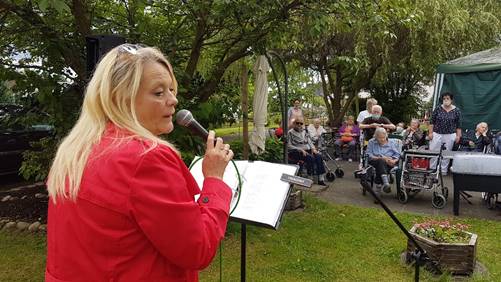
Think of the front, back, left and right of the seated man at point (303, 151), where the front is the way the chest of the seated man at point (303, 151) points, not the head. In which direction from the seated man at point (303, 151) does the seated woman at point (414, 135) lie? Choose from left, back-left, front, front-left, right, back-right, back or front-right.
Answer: left

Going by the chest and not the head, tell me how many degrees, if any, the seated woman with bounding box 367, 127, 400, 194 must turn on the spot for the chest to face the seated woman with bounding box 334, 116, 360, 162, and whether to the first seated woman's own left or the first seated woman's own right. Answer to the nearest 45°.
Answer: approximately 180°

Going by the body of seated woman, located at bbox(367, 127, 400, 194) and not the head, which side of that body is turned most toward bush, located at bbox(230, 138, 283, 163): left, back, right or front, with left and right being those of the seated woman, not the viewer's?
right

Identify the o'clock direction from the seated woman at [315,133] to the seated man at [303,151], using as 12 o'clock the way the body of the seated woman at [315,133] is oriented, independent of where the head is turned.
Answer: the seated man at [303,151] is roughly at 12 o'clock from the seated woman at [315,133].

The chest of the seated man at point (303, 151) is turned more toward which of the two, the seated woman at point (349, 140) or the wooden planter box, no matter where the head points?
the wooden planter box

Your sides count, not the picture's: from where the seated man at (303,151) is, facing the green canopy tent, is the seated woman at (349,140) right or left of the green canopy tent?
left

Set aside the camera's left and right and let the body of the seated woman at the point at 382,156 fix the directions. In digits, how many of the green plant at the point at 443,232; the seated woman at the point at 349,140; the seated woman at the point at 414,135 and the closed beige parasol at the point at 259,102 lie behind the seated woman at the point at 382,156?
2

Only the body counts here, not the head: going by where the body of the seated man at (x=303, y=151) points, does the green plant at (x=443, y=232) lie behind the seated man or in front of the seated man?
in front

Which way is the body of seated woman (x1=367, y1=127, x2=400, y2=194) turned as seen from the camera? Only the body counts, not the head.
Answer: toward the camera

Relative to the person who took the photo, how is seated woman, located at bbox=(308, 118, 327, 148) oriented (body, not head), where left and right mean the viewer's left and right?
facing the viewer

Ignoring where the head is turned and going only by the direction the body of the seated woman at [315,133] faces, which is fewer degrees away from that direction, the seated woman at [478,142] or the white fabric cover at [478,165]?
the white fabric cover

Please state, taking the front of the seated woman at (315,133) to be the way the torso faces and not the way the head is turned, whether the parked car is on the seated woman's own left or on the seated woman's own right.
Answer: on the seated woman's own right

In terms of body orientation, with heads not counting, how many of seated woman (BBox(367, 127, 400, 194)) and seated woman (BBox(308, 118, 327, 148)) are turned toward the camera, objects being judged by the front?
2

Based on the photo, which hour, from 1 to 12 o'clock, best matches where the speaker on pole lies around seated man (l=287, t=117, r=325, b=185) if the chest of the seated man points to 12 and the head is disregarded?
The speaker on pole is roughly at 2 o'clock from the seated man.

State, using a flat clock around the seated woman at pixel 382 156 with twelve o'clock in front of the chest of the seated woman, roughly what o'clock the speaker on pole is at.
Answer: The speaker on pole is roughly at 1 o'clock from the seated woman.

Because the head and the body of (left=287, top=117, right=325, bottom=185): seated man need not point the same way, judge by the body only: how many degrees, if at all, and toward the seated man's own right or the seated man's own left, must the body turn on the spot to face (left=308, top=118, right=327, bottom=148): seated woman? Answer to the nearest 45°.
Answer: approximately 135° to the seated man's own left
